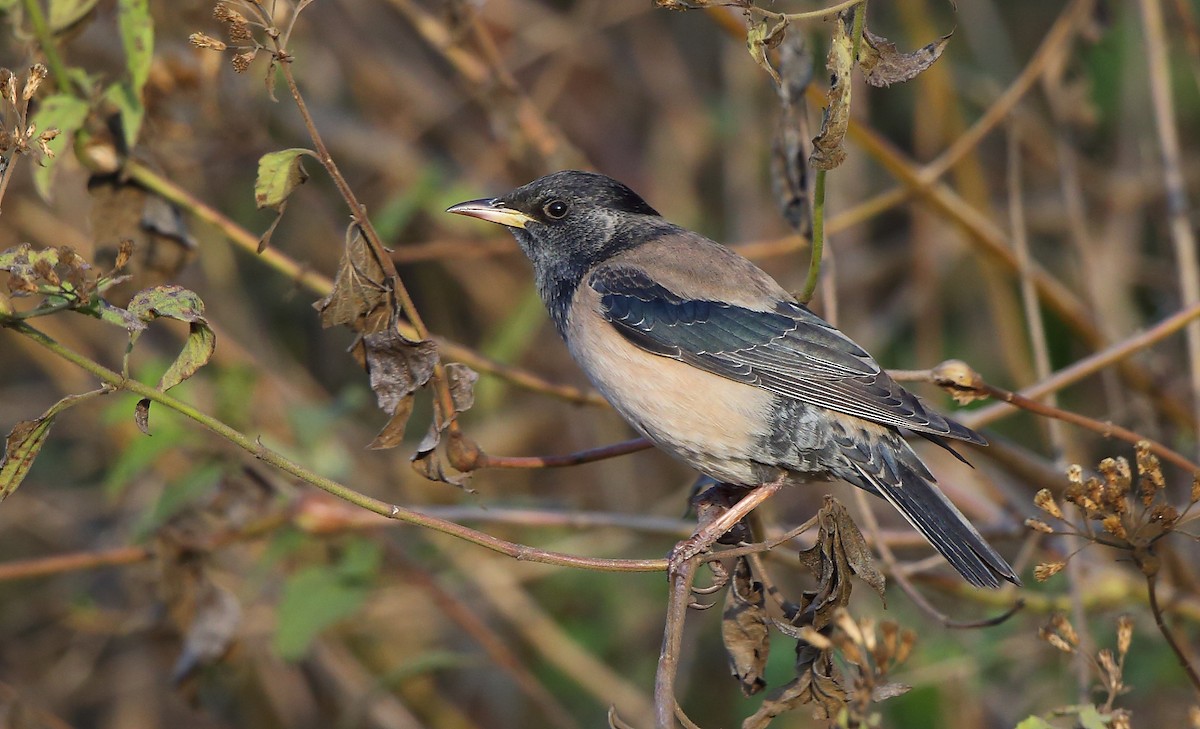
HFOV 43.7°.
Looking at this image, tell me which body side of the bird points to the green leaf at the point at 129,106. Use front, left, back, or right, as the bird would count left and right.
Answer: front

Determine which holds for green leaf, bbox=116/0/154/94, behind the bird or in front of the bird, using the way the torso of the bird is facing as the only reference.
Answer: in front

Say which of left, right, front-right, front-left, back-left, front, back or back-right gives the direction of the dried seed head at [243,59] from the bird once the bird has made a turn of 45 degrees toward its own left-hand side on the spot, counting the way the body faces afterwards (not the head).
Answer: front

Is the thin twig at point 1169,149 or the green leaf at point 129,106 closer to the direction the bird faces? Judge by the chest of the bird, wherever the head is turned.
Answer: the green leaf

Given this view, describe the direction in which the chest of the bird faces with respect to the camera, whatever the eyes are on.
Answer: to the viewer's left

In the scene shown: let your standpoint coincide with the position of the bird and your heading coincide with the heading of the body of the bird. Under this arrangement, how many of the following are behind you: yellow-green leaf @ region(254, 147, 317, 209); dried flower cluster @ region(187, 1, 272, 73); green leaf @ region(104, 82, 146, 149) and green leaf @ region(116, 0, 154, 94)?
0

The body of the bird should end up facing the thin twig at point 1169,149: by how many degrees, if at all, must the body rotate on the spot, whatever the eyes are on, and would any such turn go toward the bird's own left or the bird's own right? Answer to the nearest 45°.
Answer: approximately 135° to the bird's own right

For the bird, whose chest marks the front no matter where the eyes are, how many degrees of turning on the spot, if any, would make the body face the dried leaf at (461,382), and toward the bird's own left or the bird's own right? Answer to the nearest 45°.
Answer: approximately 45° to the bird's own left

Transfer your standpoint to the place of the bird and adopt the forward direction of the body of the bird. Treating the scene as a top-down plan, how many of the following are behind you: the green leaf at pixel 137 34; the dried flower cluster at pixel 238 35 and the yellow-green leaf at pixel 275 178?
0
